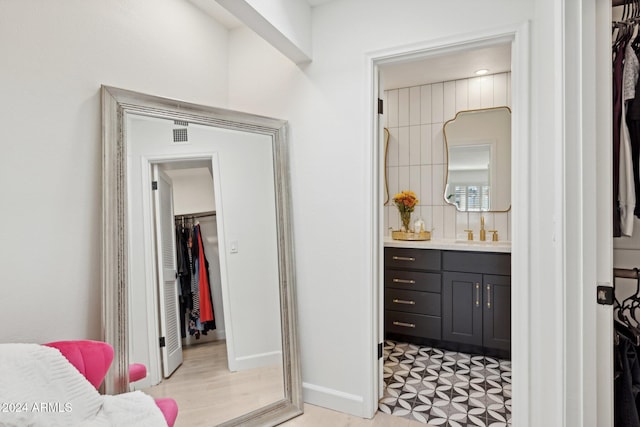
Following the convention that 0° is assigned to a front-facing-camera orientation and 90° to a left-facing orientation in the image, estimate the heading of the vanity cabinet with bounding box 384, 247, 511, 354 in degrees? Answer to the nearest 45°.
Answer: approximately 0°

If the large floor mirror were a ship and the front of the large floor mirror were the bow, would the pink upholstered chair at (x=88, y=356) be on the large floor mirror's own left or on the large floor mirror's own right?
on the large floor mirror's own right

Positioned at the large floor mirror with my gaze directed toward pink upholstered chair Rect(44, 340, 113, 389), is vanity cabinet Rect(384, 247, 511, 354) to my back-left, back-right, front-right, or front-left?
back-left

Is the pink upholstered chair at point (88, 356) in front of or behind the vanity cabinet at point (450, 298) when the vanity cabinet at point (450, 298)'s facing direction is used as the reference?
in front

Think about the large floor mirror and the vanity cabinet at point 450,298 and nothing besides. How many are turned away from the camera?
0

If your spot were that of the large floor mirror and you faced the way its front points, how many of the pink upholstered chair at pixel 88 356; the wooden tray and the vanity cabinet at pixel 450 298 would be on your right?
1

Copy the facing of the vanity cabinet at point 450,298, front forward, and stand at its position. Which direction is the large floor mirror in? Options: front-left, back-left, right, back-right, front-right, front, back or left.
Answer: front-right

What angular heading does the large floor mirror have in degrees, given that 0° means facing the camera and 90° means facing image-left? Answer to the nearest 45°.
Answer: approximately 315°
